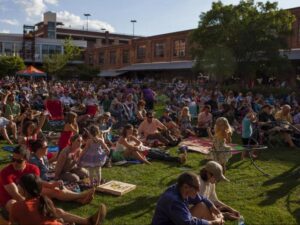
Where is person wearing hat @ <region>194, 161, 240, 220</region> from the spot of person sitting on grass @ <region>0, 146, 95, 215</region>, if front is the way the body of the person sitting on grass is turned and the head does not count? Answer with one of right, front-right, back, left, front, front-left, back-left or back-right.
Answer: front-left

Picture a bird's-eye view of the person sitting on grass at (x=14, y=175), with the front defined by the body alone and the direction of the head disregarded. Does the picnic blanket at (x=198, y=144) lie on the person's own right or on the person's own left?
on the person's own left

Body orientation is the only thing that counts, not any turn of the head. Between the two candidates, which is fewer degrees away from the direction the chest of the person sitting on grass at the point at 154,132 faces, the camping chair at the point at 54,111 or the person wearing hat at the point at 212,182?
the person wearing hat

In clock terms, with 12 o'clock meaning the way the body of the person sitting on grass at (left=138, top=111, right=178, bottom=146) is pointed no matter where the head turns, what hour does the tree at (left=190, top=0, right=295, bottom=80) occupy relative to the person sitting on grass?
The tree is roughly at 8 o'clock from the person sitting on grass.

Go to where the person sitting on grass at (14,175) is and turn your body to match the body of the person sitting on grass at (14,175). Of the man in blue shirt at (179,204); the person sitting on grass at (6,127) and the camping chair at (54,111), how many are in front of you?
1

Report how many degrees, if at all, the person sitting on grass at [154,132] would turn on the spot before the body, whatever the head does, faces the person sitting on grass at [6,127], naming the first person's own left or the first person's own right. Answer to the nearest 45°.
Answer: approximately 135° to the first person's own right
